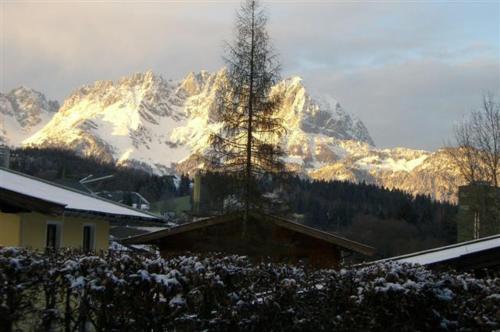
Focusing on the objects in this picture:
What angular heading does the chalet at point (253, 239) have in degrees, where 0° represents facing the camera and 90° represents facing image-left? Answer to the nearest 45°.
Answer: approximately 0°

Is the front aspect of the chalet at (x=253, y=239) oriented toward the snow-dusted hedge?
yes

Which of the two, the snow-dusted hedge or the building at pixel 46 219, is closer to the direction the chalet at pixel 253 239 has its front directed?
the snow-dusted hedge

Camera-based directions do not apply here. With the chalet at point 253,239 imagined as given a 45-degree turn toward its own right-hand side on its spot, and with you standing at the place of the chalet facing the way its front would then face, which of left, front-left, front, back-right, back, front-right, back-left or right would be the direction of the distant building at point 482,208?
back

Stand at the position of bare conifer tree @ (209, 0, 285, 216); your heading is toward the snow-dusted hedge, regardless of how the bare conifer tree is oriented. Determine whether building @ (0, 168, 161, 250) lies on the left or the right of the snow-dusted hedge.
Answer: right
